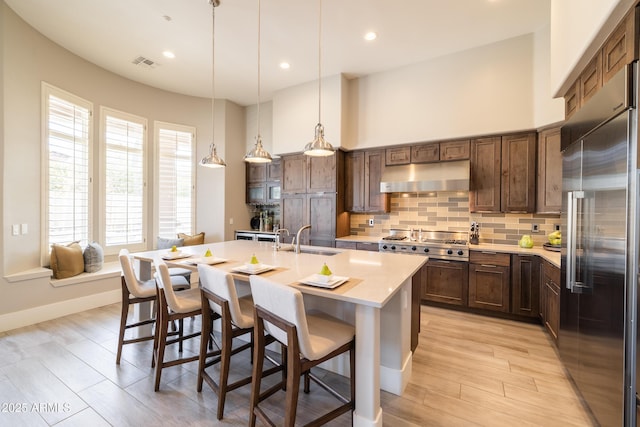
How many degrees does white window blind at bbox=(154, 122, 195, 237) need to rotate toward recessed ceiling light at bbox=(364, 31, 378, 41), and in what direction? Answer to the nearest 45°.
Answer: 0° — it already faces it

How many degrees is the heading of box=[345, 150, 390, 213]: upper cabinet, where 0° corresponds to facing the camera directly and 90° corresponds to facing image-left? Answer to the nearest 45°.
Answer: approximately 0°

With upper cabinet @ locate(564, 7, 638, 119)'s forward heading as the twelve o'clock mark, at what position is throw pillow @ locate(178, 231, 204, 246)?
The throw pillow is roughly at 12 o'clock from the upper cabinet.

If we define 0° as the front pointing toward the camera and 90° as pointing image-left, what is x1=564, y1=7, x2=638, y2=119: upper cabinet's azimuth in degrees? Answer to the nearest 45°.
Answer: approximately 90°

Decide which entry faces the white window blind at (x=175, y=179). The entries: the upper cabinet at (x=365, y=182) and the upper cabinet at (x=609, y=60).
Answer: the upper cabinet at (x=609, y=60)

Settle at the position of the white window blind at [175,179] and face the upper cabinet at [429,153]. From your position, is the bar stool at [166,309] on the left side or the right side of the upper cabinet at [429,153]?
right

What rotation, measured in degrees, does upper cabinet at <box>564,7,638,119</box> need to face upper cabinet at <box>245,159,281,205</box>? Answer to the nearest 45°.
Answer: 0° — it already faces it

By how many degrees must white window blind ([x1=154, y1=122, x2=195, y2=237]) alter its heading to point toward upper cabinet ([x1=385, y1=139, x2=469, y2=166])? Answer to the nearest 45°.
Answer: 0° — it already faces it

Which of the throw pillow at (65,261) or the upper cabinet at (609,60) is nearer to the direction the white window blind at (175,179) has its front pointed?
the upper cabinet

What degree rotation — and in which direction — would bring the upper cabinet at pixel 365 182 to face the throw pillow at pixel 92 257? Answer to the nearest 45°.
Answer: approximately 90° to its right

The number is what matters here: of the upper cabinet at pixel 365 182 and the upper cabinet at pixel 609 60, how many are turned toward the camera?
1

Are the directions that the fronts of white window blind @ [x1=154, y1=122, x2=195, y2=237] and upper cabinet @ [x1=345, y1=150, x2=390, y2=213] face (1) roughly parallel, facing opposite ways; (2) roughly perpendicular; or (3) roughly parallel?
roughly perpendicular

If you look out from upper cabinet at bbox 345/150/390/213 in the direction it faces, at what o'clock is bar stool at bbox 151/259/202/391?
The bar stool is roughly at 1 o'clock from the upper cabinet.

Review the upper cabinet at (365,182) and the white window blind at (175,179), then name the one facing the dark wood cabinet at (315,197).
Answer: the white window blind

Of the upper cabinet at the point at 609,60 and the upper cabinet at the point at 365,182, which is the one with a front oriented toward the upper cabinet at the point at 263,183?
the upper cabinet at the point at 609,60

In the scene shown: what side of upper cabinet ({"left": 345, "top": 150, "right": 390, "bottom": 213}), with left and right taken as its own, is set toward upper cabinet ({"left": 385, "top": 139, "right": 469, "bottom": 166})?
left
